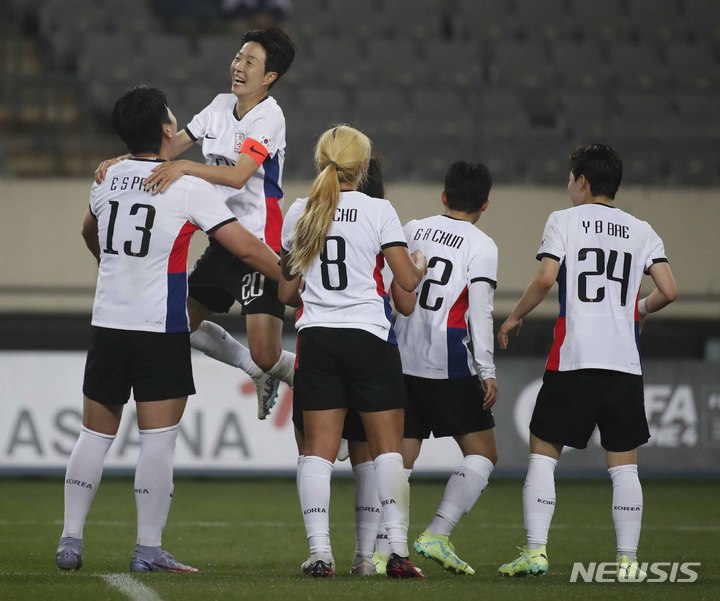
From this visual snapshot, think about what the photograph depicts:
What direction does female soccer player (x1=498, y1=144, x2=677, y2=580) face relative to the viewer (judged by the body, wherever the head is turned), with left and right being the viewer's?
facing away from the viewer and to the left of the viewer

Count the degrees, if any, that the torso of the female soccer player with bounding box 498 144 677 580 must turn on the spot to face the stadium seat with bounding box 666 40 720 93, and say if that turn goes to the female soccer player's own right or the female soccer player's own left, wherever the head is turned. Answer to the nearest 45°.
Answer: approximately 45° to the female soccer player's own right

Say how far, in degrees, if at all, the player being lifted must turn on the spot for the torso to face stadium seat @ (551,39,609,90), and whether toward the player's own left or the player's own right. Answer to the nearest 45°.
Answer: approximately 180°

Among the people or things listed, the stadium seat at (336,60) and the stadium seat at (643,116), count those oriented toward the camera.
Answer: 2

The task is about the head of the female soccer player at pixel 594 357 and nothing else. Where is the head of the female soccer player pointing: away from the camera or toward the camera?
away from the camera

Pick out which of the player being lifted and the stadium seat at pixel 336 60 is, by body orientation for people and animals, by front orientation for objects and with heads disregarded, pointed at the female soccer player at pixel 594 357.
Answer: the stadium seat

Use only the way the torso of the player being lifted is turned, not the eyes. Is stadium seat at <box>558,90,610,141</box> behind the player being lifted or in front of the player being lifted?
behind

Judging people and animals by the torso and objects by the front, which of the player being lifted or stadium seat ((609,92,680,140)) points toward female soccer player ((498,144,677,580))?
the stadium seat

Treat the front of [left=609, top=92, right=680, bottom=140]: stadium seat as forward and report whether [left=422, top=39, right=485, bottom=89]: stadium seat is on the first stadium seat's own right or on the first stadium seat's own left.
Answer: on the first stadium seat's own right

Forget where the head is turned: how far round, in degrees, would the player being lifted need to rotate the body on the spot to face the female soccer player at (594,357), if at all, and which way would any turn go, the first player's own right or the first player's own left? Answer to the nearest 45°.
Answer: approximately 135° to the first player's own left

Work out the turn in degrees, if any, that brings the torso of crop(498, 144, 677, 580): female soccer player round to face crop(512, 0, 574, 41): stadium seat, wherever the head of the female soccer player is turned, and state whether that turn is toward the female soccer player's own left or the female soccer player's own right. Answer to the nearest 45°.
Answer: approximately 45° to the female soccer player's own right

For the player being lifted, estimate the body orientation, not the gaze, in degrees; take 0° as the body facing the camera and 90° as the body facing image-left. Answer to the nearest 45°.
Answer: approximately 45°
